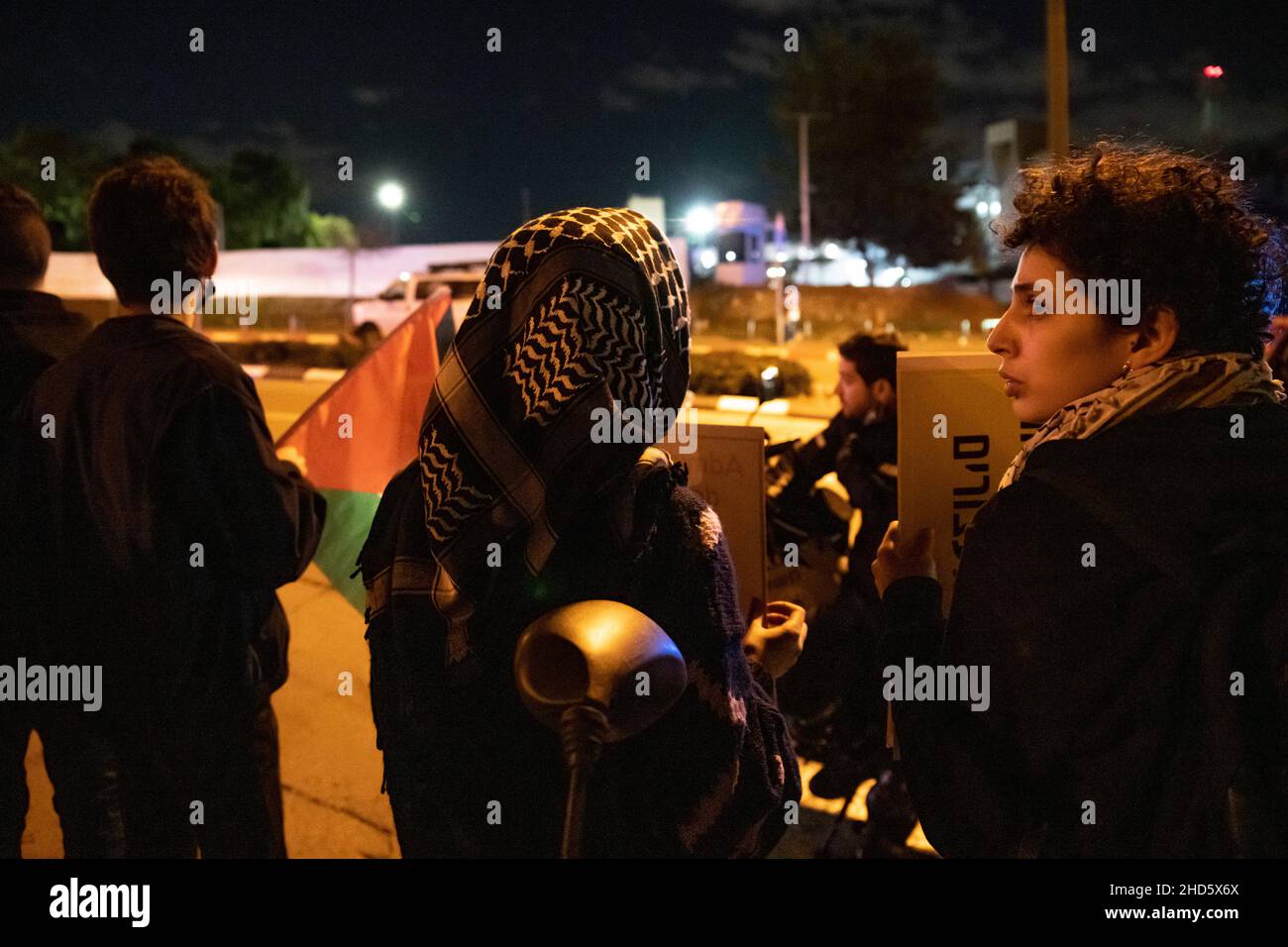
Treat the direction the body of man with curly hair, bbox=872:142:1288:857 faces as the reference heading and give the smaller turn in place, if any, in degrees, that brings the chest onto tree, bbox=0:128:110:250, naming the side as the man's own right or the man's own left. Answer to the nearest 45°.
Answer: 0° — they already face it

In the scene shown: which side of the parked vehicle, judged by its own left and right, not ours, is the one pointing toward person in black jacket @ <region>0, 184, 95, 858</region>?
left

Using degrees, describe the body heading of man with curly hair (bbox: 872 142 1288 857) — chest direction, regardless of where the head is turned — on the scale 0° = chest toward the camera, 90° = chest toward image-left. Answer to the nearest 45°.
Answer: approximately 135°

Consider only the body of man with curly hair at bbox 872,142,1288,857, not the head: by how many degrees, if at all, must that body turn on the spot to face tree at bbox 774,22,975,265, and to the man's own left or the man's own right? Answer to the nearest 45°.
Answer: approximately 45° to the man's own right

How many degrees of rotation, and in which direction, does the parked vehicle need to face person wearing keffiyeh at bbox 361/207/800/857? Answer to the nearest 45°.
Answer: approximately 90° to its left

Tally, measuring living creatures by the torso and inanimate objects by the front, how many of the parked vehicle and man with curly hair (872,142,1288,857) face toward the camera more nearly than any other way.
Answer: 0

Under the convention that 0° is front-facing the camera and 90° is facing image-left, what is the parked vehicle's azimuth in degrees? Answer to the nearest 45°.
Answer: approximately 90°

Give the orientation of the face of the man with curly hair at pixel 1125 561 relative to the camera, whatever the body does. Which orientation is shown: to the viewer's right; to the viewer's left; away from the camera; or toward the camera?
to the viewer's left
